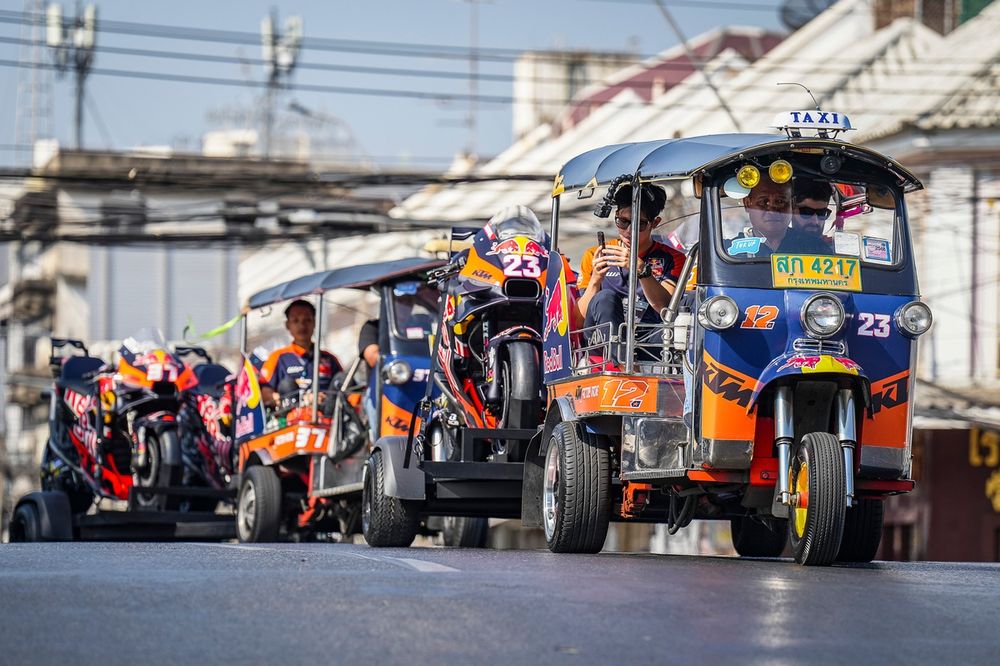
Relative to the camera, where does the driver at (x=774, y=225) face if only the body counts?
toward the camera

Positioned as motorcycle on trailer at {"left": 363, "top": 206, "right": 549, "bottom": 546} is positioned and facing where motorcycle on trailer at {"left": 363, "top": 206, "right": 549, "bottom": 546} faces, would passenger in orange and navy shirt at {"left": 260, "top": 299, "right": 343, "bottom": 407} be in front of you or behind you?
behind

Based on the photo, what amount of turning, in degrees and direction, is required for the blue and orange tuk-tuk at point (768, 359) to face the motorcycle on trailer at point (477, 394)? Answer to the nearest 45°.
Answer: approximately 180°

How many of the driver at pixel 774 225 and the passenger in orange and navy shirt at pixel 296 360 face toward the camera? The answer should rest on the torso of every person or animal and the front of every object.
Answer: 2

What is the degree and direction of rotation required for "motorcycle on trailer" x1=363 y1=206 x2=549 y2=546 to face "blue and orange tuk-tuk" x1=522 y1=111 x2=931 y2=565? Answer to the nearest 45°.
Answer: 0° — it already faces it

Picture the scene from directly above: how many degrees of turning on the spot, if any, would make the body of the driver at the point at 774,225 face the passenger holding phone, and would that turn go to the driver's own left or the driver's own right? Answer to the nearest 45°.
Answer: approximately 135° to the driver's own right

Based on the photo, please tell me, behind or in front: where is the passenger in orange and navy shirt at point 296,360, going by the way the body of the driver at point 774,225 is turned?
behind

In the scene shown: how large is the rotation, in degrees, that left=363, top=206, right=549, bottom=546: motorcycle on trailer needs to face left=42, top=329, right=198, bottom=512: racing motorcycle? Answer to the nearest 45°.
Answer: approximately 180°

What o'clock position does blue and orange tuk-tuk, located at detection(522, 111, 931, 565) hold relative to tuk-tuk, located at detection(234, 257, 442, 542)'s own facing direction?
The blue and orange tuk-tuk is roughly at 1 o'clock from the tuk-tuk.

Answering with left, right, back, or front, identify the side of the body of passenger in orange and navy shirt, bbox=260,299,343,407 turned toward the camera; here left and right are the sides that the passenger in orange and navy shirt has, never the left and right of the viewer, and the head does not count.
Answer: front

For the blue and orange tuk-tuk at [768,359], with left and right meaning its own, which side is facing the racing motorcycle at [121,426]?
back

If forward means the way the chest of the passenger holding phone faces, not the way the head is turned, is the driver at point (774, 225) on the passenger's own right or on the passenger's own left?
on the passenger's own left

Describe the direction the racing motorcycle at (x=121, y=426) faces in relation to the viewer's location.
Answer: facing the viewer and to the right of the viewer

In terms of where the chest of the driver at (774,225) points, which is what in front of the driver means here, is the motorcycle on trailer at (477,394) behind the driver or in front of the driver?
behind
